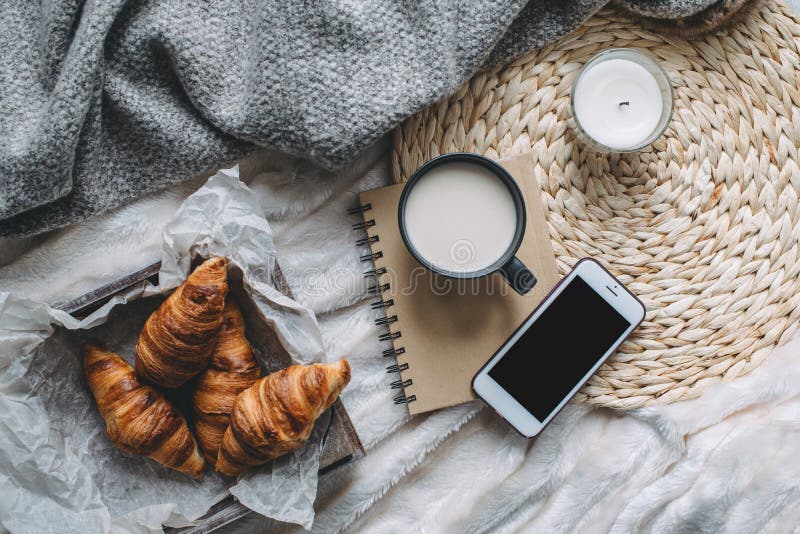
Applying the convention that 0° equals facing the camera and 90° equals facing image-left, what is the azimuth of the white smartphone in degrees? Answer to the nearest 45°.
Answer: approximately 0°
